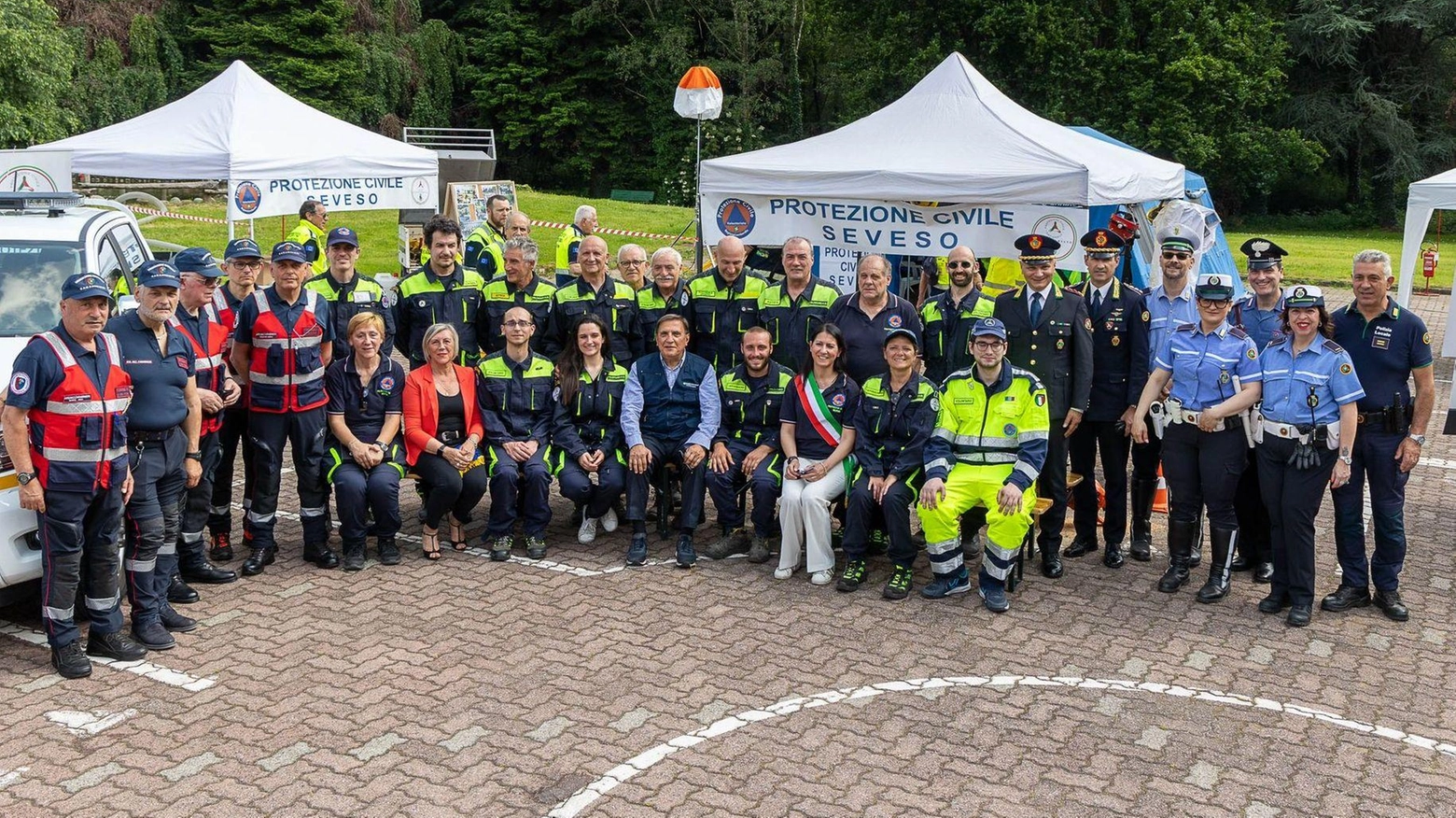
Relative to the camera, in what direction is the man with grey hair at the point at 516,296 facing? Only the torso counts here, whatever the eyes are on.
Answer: toward the camera

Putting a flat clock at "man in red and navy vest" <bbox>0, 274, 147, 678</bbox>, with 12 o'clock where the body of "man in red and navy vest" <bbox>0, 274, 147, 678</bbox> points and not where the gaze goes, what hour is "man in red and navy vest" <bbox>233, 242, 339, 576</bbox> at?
"man in red and navy vest" <bbox>233, 242, 339, 576</bbox> is roughly at 9 o'clock from "man in red and navy vest" <bbox>0, 274, 147, 678</bbox>.

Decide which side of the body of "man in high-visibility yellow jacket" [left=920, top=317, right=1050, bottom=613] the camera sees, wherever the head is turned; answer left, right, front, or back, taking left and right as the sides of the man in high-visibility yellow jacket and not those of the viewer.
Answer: front

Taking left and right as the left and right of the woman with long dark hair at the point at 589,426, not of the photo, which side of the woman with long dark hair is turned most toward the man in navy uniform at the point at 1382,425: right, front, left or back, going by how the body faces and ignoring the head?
left

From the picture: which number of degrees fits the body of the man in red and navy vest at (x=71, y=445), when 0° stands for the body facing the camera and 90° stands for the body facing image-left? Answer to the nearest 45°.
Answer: approximately 315°

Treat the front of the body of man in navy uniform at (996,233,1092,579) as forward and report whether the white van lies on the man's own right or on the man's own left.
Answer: on the man's own right

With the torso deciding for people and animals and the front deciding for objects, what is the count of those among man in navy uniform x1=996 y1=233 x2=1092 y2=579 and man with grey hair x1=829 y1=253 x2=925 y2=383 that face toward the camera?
2

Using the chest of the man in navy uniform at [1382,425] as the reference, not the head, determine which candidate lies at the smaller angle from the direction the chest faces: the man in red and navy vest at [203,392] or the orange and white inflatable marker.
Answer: the man in red and navy vest

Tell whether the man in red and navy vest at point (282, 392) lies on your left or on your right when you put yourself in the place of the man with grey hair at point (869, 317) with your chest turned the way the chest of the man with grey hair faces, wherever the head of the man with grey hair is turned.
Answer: on your right

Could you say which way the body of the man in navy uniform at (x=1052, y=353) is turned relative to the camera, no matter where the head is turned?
toward the camera

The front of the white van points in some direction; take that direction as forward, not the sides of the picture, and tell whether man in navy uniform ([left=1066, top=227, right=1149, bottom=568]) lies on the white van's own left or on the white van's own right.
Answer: on the white van's own left

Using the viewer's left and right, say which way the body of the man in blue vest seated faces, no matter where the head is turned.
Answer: facing the viewer

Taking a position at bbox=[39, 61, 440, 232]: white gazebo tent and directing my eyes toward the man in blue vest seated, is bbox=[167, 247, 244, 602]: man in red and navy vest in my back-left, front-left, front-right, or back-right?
front-right

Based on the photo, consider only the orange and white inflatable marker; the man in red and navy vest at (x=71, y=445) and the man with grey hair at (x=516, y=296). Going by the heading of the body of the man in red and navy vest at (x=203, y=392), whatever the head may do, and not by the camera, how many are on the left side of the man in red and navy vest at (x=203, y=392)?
2
